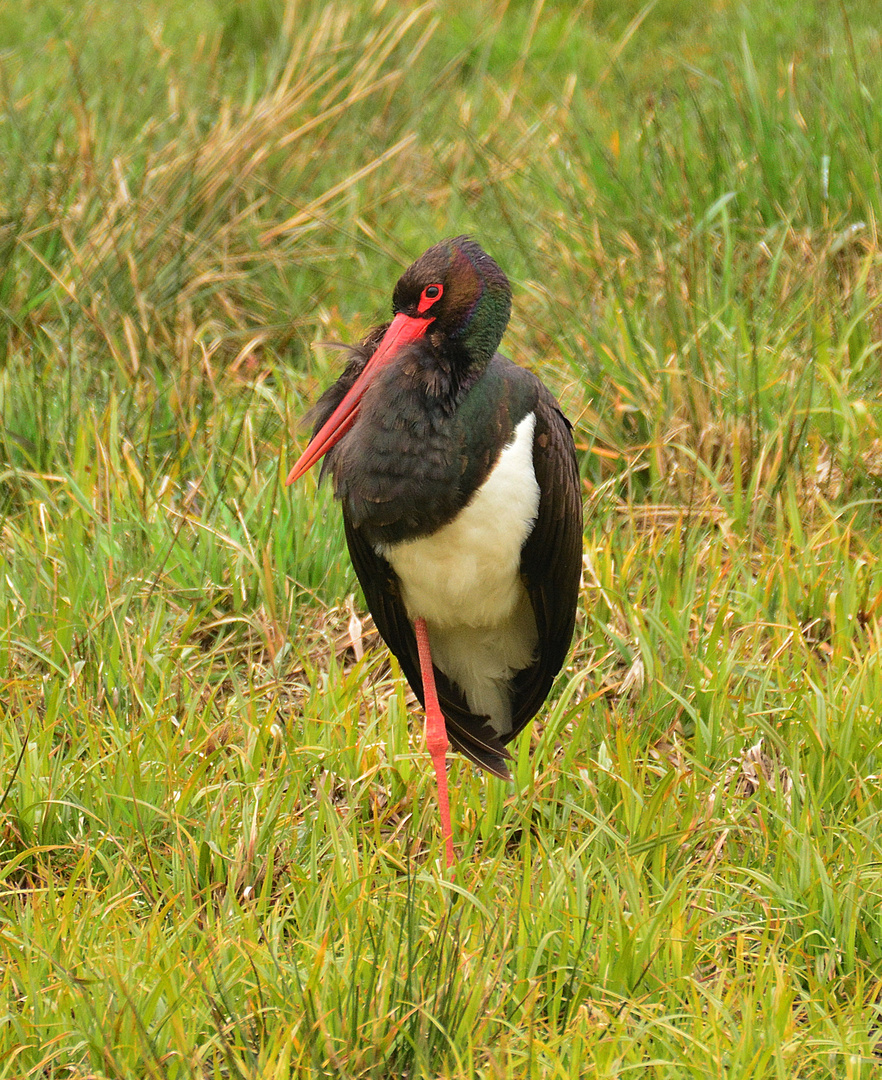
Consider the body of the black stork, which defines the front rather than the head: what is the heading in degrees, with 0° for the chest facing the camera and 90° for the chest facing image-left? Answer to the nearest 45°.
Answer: approximately 45°
